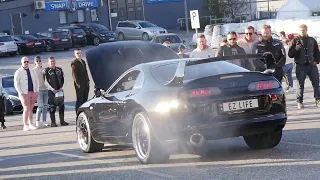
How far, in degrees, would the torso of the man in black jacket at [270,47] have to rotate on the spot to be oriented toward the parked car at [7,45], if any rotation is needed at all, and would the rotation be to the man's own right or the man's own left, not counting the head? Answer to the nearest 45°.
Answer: approximately 135° to the man's own right

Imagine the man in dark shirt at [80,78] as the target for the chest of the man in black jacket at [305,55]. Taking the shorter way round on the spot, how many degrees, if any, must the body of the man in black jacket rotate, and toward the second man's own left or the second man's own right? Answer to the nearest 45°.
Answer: approximately 90° to the second man's own right

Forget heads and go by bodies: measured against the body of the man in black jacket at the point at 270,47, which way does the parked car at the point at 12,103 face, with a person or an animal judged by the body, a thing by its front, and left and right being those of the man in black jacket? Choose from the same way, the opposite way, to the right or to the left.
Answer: to the left

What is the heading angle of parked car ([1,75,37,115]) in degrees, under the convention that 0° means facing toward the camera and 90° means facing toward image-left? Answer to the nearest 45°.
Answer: approximately 315°

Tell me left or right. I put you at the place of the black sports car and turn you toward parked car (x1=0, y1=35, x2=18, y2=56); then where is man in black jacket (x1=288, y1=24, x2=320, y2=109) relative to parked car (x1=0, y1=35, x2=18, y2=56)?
right

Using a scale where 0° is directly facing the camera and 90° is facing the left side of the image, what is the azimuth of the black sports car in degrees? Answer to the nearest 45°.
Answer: approximately 135°

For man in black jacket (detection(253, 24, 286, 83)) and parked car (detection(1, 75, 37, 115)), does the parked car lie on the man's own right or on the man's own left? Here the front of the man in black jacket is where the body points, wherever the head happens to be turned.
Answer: on the man's own right
